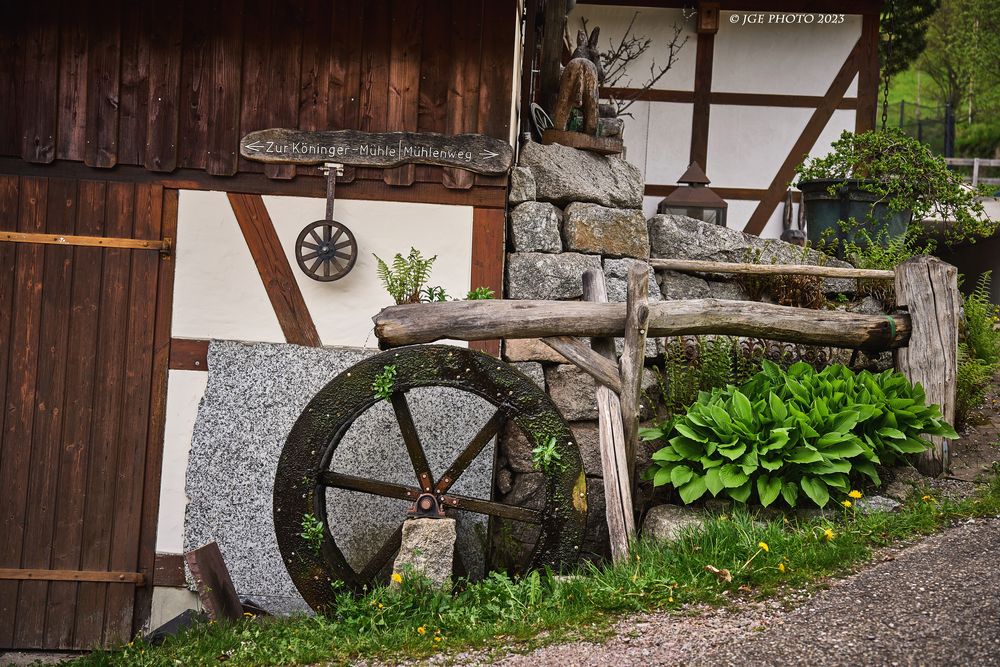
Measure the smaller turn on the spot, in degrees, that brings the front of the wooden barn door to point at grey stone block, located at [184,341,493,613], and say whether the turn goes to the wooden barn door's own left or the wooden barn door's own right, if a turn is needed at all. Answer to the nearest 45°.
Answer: approximately 45° to the wooden barn door's own left

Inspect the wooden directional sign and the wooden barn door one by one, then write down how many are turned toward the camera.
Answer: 2

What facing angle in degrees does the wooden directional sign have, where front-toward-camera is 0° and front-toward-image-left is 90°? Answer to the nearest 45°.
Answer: approximately 0°

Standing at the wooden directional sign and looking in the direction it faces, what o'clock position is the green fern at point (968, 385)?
The green fern is roughly at 9 o'clock from the wooden directional sign.

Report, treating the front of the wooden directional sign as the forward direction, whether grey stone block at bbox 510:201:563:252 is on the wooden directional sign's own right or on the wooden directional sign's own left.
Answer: on the wooden directional sign's own left

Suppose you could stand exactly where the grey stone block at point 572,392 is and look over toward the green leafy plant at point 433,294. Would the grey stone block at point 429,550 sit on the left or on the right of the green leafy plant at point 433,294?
left

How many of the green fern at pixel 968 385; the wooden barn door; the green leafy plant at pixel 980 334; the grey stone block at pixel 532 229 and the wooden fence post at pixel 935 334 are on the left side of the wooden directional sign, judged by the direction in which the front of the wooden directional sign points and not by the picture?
4

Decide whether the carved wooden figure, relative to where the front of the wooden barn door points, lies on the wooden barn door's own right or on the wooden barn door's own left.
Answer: on the wooden barn door's own left

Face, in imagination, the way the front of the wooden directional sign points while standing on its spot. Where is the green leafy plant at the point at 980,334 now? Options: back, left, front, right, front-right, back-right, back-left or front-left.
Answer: left
